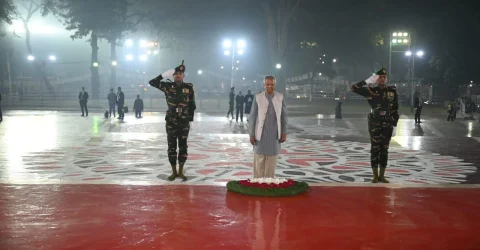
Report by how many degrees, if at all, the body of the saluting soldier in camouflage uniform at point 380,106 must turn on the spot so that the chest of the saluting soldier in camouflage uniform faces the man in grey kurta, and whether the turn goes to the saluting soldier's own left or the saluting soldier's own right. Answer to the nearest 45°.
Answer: approximately 45° to the saluting soldier's own right

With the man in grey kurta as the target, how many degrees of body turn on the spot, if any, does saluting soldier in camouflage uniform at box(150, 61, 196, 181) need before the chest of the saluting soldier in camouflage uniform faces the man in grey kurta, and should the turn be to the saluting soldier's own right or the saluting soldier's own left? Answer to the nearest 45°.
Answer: approximately 45° to the saluting soldier's own left

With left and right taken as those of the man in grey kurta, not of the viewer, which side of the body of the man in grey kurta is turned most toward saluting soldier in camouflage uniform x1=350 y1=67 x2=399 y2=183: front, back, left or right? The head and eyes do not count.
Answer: left

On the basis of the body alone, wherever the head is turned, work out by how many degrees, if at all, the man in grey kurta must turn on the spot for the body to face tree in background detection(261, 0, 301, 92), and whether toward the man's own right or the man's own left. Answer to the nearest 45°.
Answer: approximately 180°

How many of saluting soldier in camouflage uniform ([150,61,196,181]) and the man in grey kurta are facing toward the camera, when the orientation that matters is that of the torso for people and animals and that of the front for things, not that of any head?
2

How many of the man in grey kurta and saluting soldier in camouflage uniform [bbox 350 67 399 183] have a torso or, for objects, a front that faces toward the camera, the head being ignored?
2

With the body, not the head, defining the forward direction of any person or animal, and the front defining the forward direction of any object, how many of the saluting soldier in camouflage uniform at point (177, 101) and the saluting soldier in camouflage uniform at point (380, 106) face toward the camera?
2

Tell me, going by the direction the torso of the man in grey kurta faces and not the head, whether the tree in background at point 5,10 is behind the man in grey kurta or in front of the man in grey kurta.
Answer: behind

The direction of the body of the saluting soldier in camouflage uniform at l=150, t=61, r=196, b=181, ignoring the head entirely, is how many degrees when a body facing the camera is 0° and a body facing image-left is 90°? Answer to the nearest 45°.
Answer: approximately 0°

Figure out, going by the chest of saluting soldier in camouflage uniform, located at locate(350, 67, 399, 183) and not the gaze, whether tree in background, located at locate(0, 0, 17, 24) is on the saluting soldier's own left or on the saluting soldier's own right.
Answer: on the saluting soldier's own right

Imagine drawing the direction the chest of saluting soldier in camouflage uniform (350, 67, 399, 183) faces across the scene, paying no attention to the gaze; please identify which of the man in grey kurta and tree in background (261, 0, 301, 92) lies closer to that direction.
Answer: the man in grey kurta
